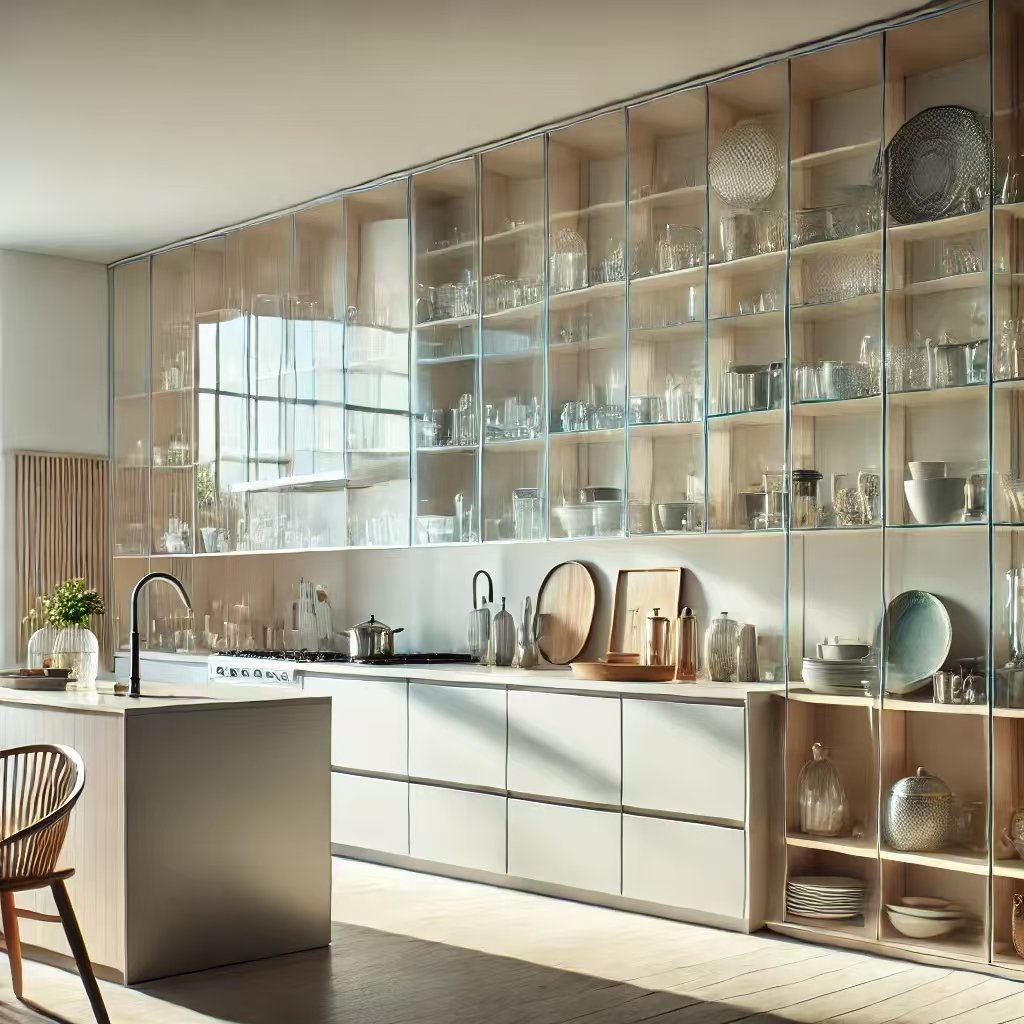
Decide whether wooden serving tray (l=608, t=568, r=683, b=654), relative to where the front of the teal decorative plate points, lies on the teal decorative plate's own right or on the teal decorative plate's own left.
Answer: on the teal decorative plate's own right

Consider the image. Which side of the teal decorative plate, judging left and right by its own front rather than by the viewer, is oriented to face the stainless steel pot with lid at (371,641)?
right

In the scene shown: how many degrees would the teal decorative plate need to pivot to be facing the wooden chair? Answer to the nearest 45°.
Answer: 0° — it already faces it
